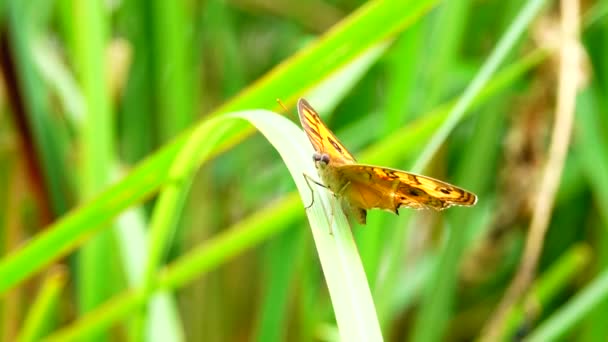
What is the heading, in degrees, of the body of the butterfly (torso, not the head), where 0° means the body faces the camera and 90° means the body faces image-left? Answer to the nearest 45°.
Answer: approximately 45°
